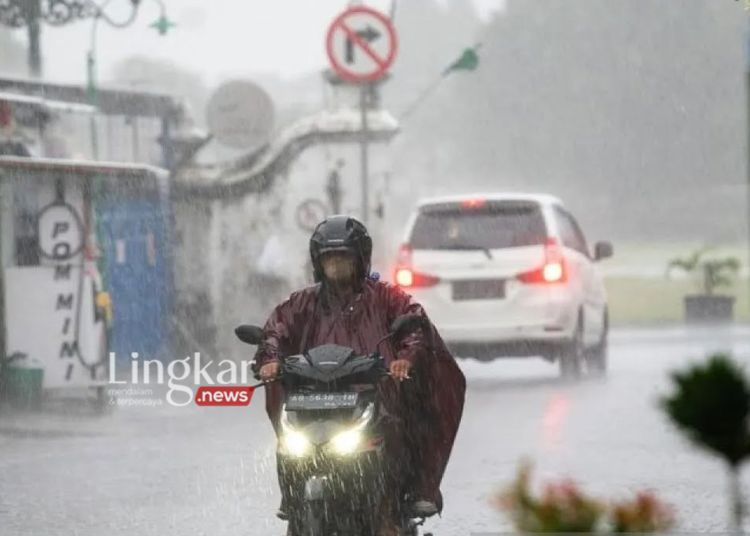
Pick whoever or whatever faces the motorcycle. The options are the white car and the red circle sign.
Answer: the red circle sign

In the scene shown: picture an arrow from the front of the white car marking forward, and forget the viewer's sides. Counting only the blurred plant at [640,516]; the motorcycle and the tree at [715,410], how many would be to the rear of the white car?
3

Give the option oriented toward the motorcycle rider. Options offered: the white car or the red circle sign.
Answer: the red circle sign

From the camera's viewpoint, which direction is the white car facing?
away from the camera

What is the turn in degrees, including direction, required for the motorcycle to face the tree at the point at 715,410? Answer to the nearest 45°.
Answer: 0° — it already faces it

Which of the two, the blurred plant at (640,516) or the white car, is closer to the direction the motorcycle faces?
the blurred plant

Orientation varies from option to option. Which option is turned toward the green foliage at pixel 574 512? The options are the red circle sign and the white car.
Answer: the red circle sign

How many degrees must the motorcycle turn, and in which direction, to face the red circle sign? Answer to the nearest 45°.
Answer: approximately 180°

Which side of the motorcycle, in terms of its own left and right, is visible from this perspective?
front

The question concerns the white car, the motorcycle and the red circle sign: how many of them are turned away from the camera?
1

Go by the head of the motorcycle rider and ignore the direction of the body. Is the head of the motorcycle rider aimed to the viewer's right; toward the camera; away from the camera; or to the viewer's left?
toward the camera

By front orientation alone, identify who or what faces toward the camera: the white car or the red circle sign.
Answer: the red circle sign

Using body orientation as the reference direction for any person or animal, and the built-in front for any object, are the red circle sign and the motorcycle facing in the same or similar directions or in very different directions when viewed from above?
same or similar directions

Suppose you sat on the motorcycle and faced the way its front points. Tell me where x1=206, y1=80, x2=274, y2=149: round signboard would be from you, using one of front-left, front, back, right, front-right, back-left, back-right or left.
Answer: back

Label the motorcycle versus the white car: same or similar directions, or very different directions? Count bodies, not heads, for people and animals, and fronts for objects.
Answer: very different directions
